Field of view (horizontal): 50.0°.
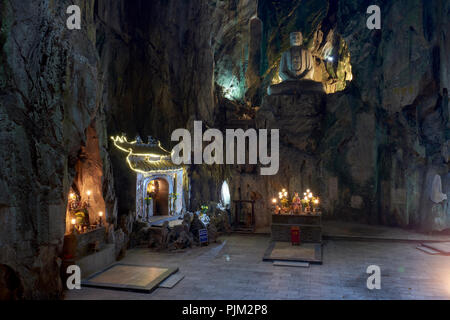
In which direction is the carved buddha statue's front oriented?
toward the camera

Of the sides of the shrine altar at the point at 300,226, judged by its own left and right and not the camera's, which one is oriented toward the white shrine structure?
right

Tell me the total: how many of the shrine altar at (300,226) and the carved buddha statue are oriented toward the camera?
2

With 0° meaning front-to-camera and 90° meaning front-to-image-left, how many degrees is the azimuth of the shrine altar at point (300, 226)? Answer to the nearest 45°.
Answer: approximately 0°

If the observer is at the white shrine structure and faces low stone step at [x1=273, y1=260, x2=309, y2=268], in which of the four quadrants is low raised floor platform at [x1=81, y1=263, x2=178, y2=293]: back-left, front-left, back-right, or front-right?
front-right

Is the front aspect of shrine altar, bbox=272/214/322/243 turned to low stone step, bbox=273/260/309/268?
yes

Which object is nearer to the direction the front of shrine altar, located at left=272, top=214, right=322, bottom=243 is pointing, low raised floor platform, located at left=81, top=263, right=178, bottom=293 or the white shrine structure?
the low raised floor platform

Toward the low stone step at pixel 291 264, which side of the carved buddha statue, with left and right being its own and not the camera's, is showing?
front

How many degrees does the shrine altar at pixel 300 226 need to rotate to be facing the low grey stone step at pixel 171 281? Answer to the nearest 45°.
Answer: approximately 45° to its right

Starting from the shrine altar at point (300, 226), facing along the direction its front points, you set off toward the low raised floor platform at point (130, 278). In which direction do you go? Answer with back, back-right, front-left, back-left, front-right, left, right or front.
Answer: front-right

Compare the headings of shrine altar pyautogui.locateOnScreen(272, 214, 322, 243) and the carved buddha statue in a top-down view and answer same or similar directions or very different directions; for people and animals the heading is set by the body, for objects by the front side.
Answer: same or similar directions

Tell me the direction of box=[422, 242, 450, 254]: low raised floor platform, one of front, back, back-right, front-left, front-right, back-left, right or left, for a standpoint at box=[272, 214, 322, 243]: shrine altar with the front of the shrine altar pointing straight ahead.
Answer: left
